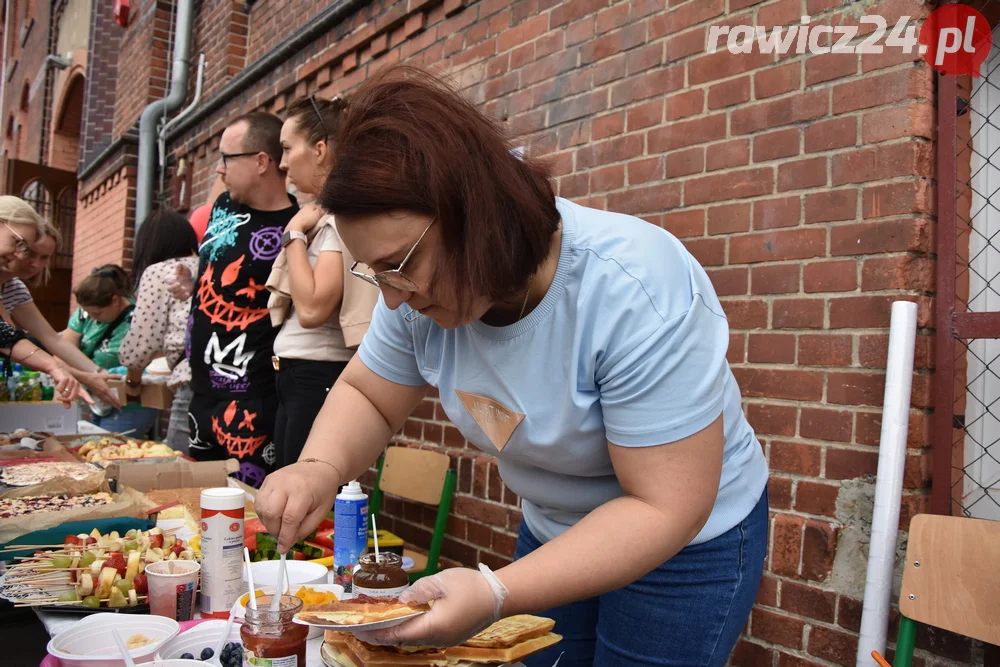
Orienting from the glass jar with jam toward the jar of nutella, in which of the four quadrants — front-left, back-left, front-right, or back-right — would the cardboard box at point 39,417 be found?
front-left

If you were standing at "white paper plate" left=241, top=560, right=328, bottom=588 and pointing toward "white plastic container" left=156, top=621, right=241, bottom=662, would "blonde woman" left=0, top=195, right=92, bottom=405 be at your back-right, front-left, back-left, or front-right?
back-right

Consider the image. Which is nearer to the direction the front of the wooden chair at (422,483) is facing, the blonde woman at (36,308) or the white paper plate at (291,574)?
the white paper plate

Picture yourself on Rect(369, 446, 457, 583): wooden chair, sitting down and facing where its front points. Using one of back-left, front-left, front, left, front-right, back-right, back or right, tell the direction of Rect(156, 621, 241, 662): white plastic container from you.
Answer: front-left

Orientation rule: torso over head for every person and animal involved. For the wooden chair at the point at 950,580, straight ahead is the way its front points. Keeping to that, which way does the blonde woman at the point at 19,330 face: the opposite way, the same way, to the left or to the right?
the opposite way

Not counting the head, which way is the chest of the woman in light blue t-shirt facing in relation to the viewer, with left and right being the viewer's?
facing the viewer and to the left of the viewer

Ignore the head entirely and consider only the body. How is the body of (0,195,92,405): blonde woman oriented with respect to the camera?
to the viewer's right

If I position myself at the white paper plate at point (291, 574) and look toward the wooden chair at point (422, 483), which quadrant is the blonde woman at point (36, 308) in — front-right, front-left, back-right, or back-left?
front-left

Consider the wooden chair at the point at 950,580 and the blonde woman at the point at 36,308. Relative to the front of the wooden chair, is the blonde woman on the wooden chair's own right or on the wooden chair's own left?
on the wooden chair's own right

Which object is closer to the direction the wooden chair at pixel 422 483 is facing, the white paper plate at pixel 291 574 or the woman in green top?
the white paper plate
